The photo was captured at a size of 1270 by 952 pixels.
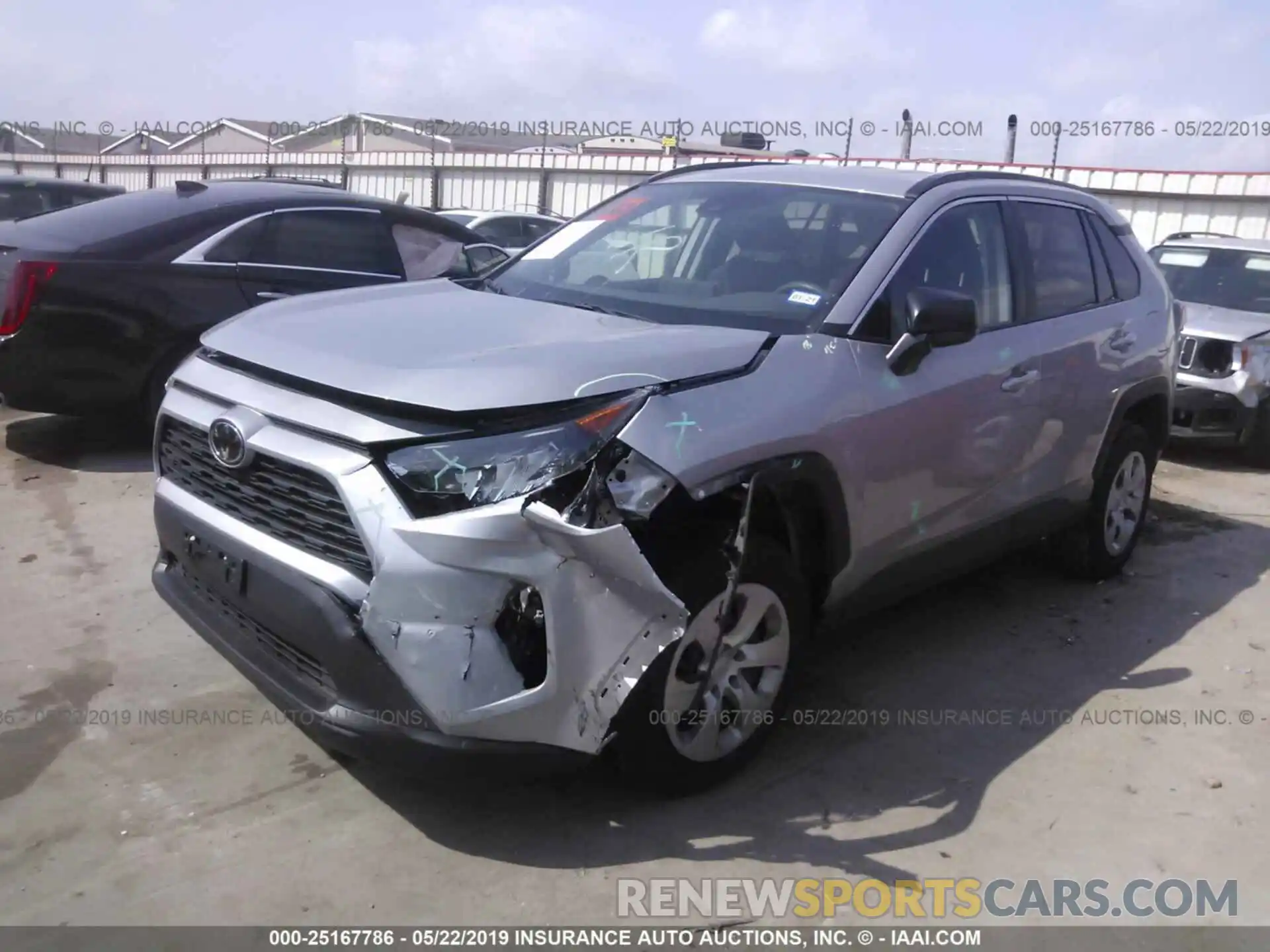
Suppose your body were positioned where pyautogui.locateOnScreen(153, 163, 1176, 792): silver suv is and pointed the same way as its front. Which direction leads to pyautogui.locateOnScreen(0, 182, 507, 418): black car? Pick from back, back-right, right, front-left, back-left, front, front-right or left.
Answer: right

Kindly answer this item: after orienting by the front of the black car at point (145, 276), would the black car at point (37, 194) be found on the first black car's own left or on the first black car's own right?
on the first black car's own left

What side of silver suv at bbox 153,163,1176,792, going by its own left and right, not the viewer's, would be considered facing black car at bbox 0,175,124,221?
right

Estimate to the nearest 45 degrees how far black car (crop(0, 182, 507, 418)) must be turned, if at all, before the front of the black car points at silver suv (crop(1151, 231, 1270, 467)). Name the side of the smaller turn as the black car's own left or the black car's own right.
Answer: approximately 45° to the black car's own right

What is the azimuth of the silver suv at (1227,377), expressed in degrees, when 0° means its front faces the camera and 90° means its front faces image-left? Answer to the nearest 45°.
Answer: approximately 45°

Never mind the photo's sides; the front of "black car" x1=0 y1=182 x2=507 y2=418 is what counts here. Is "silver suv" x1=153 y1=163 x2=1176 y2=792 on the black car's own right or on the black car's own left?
on the black car's own right

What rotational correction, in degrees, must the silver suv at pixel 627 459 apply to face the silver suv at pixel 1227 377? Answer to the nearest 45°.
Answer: approximately 180°
